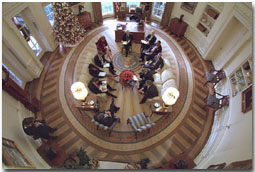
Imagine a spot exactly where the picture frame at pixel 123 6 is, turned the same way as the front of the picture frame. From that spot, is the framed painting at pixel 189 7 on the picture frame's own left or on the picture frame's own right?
on the picture frame's own left

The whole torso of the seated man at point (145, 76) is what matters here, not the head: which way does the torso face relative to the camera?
to the viewer's left

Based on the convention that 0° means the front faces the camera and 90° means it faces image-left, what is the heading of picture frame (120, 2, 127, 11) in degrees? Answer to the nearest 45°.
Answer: approximately 0°

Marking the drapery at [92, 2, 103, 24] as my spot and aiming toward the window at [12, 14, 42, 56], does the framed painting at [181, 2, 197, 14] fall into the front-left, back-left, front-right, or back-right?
back-left

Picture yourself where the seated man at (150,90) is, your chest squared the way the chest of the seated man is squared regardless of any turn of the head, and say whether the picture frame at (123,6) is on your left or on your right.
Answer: on your right

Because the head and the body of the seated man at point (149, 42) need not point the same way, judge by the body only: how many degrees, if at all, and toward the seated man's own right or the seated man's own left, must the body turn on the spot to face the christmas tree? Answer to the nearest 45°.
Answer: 0° — they already face it

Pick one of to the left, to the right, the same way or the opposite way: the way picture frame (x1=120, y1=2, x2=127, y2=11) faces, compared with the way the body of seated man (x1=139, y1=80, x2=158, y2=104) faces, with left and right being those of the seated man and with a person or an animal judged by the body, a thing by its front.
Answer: to the left

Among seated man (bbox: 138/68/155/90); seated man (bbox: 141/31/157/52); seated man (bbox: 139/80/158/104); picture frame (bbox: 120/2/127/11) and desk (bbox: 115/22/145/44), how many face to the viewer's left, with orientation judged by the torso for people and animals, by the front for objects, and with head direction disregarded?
3

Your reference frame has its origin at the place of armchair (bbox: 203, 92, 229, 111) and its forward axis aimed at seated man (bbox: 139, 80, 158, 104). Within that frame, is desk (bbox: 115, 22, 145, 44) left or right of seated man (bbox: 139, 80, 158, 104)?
right

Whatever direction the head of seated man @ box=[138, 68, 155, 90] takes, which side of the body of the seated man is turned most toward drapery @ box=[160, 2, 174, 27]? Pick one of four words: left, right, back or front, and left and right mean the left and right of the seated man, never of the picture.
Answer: right

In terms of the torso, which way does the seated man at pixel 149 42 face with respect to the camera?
to the viewer's left

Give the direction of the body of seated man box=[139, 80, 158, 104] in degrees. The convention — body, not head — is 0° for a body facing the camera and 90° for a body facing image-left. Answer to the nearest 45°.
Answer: approximately 90°
